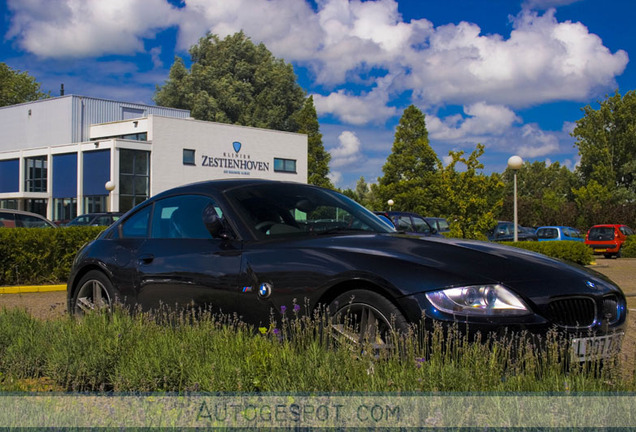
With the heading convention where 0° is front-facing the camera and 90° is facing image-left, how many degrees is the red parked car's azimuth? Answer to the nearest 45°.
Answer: approximately 225°

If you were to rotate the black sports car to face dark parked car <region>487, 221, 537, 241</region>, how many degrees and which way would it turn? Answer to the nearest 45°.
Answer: approximately 135° to its left

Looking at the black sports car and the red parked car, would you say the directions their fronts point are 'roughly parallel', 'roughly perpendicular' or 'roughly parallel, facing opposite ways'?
roughly perpendicular

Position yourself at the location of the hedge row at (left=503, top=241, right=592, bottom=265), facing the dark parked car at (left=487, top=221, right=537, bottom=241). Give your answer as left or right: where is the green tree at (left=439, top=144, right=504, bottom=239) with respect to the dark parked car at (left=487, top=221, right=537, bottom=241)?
left

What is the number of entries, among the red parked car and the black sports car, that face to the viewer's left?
0

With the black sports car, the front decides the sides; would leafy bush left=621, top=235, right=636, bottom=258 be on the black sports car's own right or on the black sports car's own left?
on the black sports car's own left

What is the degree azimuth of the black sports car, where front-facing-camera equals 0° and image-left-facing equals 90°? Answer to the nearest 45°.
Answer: approximately 315°
